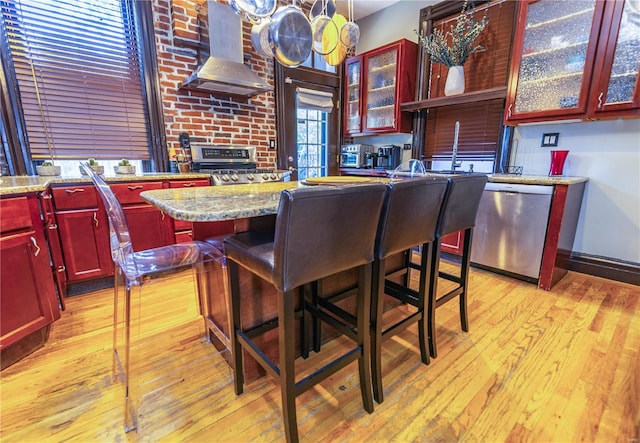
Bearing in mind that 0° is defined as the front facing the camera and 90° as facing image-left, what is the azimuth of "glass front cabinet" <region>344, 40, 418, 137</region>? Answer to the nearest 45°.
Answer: approximately 45°

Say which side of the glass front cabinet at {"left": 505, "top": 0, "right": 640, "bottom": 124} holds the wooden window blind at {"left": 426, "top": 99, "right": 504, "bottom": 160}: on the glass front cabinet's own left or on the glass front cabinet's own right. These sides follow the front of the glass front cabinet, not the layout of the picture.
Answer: on the glass front cabinet's own right

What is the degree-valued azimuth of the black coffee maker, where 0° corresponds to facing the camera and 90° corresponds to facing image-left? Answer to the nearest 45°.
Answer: approximately 45°

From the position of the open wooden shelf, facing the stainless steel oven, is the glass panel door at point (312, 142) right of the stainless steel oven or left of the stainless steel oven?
right

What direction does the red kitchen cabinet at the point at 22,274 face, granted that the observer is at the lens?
facing the viewer and to the right of the viewer

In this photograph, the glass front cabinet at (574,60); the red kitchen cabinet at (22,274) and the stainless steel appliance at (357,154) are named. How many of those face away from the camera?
0

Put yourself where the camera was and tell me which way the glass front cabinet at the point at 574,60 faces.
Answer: facing the viewer and to the left of the viewer

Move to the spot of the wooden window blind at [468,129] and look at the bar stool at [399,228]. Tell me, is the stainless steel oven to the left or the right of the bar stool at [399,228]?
right

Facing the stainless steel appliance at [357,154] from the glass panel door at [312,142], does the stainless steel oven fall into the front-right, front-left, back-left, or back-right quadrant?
back-right

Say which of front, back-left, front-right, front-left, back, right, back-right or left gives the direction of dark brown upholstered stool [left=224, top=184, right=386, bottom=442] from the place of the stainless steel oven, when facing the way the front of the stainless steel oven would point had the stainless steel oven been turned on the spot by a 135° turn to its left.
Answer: back

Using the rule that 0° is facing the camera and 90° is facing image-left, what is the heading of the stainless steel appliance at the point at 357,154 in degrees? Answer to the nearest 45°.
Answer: approximately 45°
